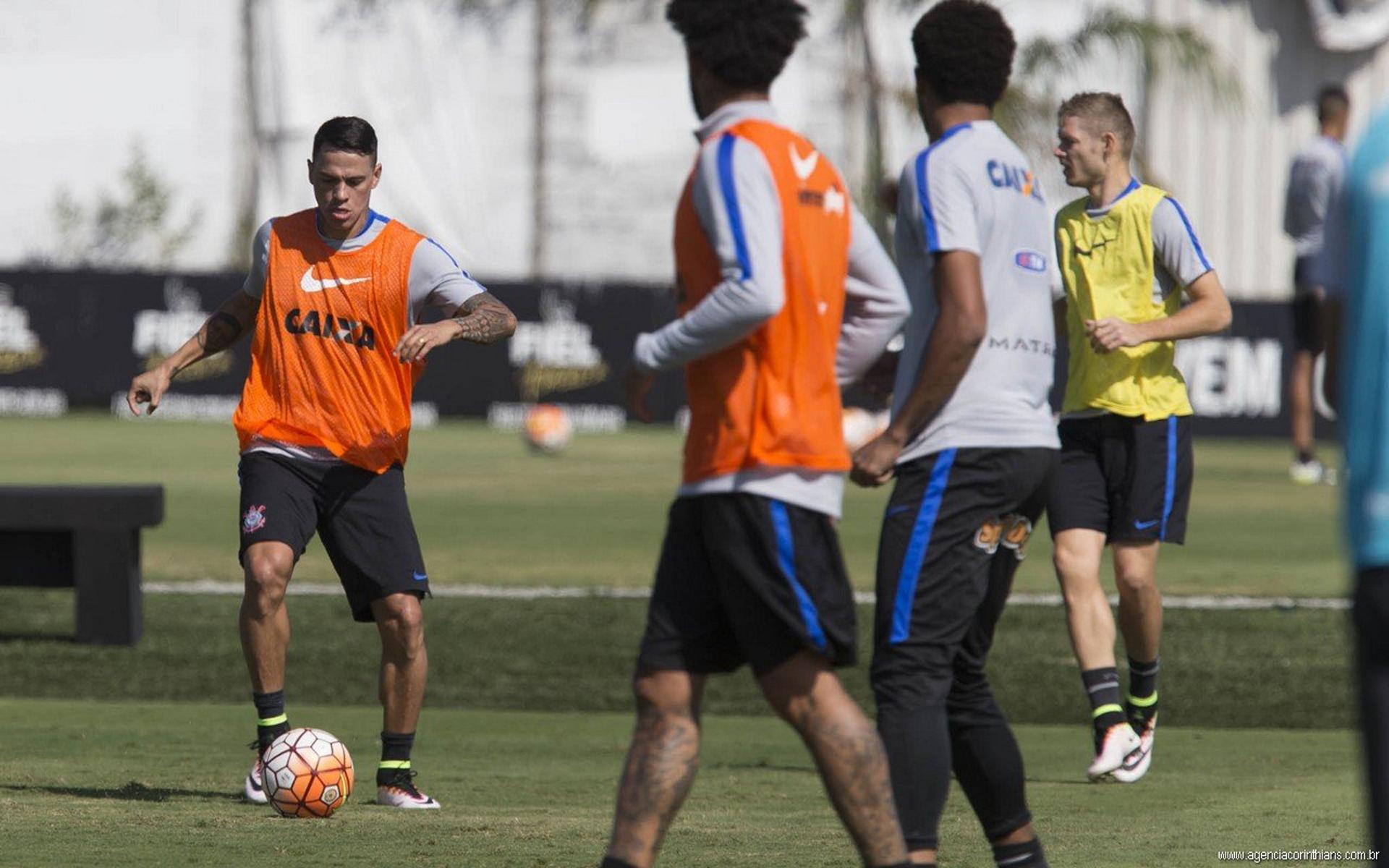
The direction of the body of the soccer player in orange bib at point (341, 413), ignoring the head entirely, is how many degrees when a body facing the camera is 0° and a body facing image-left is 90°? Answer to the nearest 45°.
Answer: approximately 0°

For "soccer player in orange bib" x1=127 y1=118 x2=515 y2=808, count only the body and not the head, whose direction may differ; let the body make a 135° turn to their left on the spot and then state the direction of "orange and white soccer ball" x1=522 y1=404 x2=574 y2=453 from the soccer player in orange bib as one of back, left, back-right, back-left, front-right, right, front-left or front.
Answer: front-left

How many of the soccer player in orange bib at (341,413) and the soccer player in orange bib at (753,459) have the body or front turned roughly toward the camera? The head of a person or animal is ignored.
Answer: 1

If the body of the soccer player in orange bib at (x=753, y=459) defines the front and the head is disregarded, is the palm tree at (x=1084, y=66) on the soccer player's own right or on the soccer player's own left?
on the soccer player's own right

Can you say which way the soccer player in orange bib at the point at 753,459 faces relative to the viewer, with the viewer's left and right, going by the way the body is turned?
facing away from the viewer and to the left of the viewer
